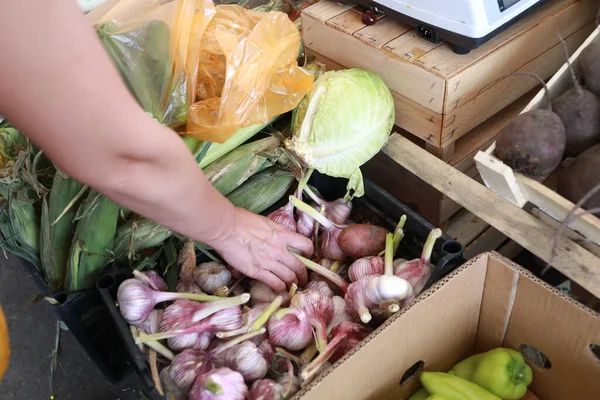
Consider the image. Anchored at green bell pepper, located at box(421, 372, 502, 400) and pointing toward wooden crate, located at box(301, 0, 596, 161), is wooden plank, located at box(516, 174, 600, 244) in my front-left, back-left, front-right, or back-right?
front-right

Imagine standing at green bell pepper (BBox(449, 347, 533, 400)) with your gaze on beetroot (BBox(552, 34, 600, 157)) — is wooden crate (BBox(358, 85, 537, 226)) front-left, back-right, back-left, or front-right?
front-left

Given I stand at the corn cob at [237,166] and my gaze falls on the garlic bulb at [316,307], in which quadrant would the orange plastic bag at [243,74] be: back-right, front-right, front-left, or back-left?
back-left
